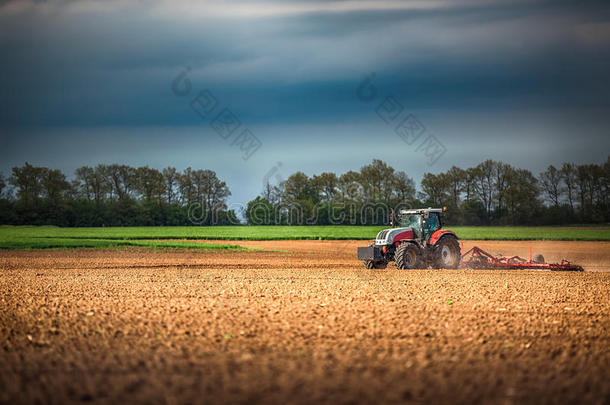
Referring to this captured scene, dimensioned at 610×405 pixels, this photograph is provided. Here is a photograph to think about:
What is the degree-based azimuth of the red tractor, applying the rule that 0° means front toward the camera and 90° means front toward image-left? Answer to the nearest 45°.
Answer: approximately 45°

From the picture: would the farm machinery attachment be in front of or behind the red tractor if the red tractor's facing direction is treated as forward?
behind
